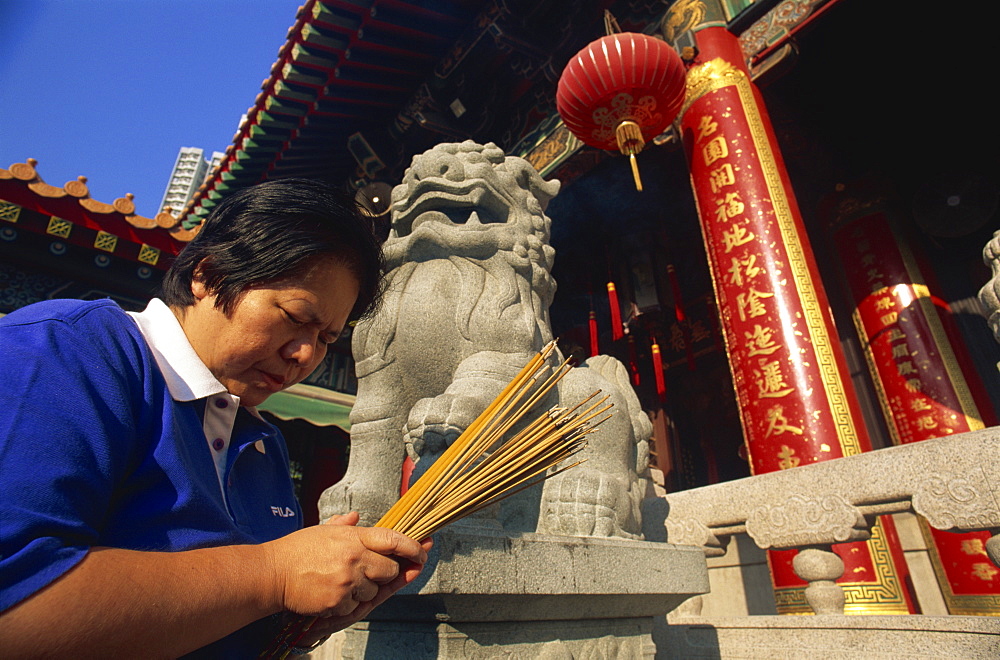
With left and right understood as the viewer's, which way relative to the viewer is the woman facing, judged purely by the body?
facing the viewer and to the right of the viewer

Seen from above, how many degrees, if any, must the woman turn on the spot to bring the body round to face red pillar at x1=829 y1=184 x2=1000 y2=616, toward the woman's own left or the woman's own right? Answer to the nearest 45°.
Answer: approximately 45° to the woman's own left

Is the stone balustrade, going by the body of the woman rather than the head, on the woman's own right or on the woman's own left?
on the woman's own left

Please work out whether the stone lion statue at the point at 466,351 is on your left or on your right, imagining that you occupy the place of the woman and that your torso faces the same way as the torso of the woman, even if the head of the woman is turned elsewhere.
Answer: on your left

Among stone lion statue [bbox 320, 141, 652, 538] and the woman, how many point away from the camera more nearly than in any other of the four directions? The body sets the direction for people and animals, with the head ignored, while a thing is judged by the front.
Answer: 0

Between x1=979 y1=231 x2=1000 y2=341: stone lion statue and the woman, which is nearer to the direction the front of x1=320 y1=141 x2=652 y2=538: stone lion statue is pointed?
the woman

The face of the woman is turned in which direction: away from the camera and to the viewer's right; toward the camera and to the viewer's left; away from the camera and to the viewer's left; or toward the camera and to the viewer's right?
toward the camera and to the viewer's right

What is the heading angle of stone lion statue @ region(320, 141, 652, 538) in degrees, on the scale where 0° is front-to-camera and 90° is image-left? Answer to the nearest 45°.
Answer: approximately 45°

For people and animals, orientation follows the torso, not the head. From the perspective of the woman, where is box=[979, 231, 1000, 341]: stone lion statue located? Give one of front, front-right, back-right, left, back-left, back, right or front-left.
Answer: front-left

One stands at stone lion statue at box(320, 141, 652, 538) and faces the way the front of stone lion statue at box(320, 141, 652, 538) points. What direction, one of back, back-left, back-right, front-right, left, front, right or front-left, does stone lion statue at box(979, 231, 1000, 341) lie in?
back-left
